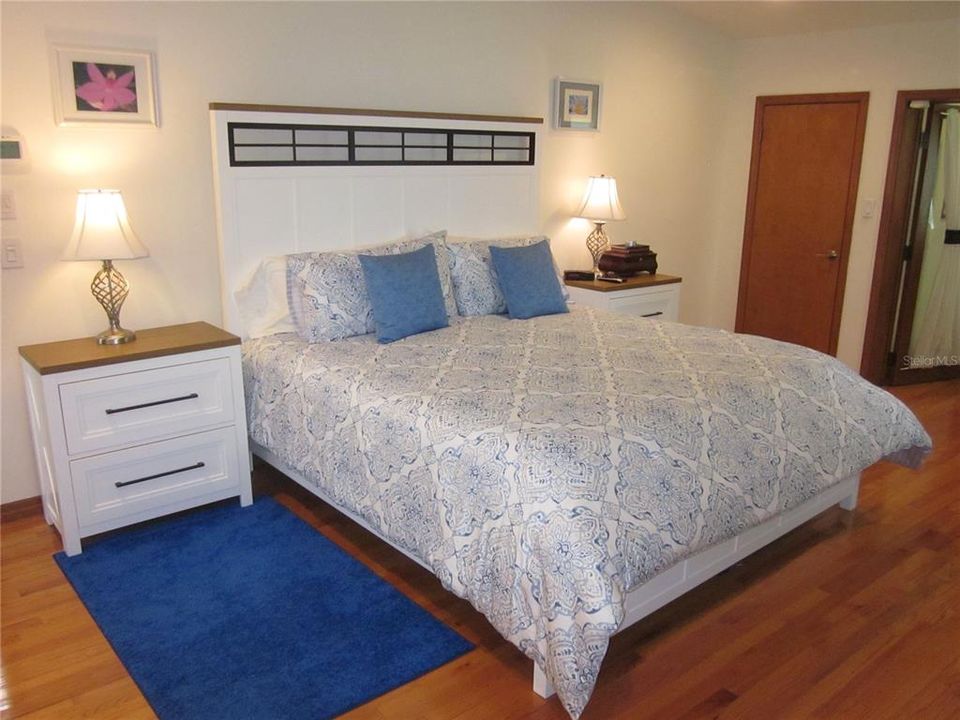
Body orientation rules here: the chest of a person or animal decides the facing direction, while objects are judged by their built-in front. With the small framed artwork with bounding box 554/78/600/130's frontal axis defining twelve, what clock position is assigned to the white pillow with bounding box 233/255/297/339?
The white pillow is roughly at 3 o'clock from the small framed artwork.

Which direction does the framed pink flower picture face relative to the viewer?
toward the camera

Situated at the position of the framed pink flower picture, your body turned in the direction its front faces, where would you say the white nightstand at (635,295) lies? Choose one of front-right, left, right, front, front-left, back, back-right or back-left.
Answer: left

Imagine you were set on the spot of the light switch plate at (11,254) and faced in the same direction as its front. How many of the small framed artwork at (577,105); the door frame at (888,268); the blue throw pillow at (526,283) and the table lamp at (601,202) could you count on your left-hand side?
4

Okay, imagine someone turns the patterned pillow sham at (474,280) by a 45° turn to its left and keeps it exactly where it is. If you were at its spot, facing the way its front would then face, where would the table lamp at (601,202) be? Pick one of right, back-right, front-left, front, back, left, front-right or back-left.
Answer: front-left

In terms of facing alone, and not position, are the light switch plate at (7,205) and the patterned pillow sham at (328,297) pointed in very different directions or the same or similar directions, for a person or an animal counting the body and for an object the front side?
same or similar directions

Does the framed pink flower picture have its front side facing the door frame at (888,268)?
no

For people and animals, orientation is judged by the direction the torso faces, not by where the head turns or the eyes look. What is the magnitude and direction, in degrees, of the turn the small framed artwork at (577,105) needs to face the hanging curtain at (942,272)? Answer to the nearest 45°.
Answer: approximately 45° to its left

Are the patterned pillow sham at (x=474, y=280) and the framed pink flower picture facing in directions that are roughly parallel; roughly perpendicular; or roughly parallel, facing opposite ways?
roughly parallel

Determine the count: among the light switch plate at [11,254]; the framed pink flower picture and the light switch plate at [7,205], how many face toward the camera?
3

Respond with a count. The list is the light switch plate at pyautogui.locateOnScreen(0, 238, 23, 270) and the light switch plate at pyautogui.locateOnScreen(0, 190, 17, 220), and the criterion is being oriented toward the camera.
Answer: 2

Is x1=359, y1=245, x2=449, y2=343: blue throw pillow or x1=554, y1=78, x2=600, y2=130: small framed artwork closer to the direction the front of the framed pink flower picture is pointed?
the blue throw pillow

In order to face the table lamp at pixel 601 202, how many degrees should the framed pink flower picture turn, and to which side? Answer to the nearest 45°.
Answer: approximately 90° to its left

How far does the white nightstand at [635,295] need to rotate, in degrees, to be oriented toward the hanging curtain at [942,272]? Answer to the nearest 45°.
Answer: approximately 90° to its left

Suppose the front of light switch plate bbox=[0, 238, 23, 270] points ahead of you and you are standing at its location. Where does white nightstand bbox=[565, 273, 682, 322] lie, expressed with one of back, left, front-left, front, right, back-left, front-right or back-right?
left

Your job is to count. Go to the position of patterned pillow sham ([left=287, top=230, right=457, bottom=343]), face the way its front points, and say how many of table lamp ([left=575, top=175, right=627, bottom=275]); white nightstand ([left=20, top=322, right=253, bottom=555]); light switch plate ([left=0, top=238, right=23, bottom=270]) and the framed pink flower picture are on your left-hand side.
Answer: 1

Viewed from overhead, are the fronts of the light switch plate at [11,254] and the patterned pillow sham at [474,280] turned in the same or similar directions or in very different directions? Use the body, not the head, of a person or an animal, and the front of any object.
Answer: same or similar directions

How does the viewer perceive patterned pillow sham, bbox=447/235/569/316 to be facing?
facing the viewer and to the right of the viewer

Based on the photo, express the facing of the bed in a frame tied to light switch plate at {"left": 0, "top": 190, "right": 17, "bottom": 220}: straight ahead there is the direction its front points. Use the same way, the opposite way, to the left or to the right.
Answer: the same way

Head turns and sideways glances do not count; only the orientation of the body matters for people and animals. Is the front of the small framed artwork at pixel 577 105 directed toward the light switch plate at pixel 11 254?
no

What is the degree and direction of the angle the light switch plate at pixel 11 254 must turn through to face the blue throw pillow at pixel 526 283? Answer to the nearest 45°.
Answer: approximately 90° to its left

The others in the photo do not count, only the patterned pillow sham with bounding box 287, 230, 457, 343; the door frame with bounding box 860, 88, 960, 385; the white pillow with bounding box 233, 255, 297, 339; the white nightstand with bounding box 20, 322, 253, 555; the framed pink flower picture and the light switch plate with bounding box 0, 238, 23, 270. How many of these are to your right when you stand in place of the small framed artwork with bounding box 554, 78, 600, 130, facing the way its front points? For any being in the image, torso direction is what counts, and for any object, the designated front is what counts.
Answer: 5

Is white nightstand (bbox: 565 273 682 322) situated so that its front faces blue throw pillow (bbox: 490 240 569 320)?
no

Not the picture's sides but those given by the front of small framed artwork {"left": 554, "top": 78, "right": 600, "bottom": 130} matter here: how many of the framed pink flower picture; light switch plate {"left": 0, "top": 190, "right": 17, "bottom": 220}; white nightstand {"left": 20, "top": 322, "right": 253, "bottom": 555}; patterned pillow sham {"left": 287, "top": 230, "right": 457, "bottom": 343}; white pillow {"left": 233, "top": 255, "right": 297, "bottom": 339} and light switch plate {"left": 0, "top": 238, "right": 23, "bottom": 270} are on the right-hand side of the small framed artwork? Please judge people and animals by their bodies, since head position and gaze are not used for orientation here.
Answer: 6
